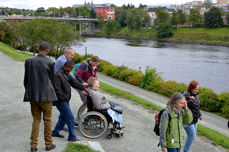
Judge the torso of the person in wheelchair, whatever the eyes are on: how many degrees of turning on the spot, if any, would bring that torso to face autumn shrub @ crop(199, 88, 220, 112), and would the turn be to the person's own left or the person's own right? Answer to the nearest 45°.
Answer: approximately 45° to the person's own left

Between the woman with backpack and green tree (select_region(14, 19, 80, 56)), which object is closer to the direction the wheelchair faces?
the woman with backpack

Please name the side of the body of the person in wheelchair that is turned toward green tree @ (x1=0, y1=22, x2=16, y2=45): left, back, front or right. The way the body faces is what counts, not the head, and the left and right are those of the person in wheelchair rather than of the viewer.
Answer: left

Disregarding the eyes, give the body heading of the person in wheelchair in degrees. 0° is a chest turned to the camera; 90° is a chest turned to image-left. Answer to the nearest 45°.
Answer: approximately 270°

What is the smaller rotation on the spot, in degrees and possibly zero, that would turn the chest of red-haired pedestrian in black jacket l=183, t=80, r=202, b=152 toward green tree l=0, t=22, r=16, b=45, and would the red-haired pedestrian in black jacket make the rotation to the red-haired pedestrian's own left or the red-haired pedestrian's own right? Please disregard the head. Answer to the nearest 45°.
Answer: approximately 180°

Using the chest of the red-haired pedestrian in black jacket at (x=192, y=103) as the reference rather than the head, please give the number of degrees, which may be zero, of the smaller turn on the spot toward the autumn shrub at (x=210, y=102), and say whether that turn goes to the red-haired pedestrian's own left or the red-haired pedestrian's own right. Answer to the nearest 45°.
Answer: approximately 135° to the red-haired pedestrian's own left

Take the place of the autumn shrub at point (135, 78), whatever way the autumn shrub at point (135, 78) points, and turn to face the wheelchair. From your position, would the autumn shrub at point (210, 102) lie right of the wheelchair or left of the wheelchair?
left

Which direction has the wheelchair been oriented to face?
to the viewer's right

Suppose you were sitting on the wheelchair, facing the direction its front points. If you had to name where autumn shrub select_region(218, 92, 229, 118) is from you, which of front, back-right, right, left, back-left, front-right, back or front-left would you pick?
front-left

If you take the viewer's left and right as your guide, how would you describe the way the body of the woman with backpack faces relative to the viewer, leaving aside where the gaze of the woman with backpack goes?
facing the viewer and to the right of the viewer

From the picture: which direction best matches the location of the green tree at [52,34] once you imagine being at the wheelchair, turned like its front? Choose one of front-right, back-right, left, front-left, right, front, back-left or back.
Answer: left
